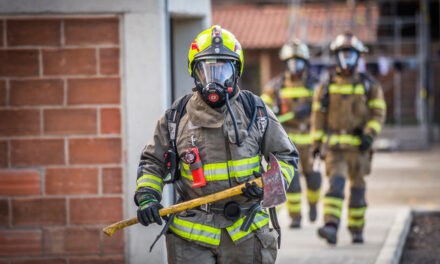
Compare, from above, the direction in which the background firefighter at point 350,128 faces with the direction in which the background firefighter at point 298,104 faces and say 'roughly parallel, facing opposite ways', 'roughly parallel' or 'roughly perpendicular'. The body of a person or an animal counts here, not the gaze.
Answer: roughly parallel

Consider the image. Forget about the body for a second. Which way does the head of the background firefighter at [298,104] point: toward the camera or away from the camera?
toward the camera

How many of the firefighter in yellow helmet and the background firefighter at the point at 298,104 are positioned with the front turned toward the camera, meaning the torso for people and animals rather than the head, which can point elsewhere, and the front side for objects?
2

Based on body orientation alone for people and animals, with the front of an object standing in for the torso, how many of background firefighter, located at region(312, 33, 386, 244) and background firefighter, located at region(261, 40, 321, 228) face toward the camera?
2

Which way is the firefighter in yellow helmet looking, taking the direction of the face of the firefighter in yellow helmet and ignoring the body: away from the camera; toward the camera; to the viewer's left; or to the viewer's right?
toward the camera

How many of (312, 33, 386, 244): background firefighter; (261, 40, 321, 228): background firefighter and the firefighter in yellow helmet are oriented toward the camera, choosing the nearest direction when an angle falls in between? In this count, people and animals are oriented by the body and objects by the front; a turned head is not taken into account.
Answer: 3

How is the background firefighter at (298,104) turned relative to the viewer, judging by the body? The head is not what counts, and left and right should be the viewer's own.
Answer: facing the viewer

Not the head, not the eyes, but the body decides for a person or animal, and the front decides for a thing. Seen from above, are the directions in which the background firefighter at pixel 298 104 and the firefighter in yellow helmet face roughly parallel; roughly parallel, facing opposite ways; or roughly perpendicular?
roughly parallel

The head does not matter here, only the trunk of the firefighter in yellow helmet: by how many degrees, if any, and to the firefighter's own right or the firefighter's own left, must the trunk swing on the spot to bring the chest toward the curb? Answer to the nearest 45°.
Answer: approximately 135° to the firefighter's own left

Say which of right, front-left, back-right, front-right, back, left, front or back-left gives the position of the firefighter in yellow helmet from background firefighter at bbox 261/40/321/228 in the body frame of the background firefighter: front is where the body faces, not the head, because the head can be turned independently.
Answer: front
